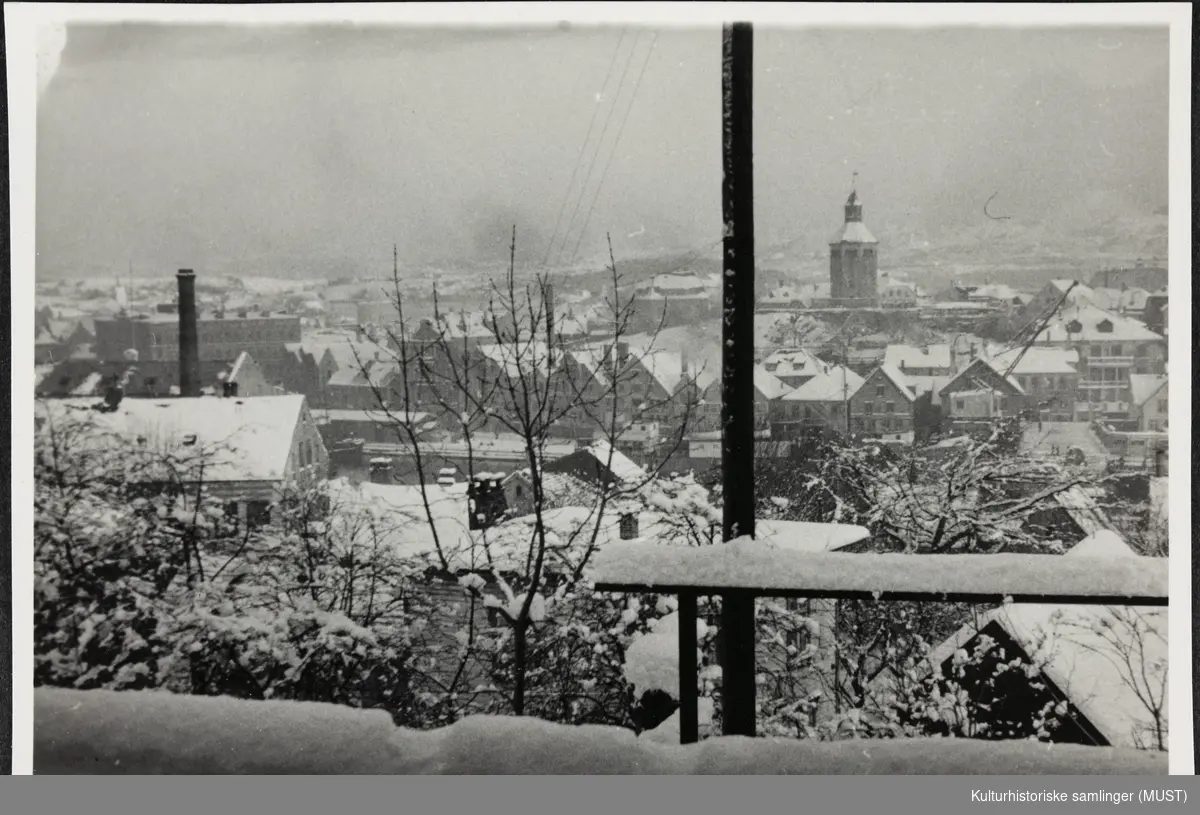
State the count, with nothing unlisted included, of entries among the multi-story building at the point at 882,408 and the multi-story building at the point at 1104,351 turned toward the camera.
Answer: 2

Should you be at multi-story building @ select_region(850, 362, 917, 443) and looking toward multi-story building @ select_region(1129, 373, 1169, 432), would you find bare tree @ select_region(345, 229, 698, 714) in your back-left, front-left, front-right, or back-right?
back-right

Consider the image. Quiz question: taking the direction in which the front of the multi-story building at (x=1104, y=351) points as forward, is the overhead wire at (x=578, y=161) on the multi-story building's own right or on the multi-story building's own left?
on the multi-story building's own right

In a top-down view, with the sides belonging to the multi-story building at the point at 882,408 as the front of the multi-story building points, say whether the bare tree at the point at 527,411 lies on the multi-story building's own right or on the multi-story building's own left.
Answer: on the multi-story building's own right

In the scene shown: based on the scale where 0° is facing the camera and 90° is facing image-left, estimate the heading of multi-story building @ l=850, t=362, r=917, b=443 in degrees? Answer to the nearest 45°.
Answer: approximately 0°

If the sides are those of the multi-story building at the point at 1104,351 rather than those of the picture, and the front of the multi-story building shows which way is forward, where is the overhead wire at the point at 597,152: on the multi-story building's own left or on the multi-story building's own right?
on the multi-story building's own right

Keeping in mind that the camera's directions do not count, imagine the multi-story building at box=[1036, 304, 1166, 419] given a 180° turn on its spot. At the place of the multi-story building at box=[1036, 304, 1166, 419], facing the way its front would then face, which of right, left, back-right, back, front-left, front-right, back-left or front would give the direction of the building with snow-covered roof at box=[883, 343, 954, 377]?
left
